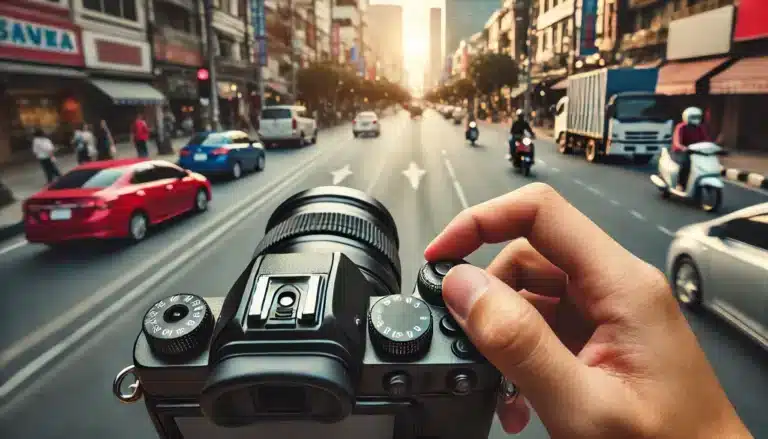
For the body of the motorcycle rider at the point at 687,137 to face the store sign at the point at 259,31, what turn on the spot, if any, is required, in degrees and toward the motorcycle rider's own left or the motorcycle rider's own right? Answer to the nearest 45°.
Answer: approximately 180°

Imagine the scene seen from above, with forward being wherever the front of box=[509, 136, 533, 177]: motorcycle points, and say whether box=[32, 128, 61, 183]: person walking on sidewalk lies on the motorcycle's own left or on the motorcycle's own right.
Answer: on the motorcycle's own right

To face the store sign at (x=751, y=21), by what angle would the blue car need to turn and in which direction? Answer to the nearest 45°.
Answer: approximately 45° to its right

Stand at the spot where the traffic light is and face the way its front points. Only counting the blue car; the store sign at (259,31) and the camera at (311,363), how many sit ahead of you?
2

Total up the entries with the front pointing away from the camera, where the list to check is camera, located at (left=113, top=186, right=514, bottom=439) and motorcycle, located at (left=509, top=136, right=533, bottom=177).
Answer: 1

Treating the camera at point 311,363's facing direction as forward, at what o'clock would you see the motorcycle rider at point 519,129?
The motorcycle rider is roughly at 1 o'clock from the camera.

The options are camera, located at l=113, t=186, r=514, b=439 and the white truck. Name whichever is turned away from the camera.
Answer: the camera
